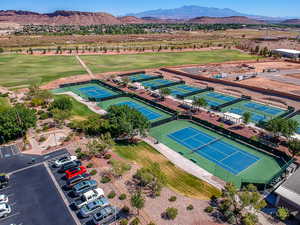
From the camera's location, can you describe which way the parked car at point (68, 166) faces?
facing away from the viewer and to the right of the viewer

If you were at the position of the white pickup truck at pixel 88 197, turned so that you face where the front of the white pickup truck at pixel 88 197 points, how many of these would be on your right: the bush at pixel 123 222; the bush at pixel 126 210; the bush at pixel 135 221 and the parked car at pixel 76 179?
3

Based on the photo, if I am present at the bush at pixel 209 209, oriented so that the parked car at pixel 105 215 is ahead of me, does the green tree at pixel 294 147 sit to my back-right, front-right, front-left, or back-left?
back-right

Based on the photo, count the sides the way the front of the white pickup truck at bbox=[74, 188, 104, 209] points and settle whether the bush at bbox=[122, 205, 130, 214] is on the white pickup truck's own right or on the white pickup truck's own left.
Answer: on the white pickup truck's own right

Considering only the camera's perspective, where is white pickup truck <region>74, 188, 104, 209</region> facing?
facing away from the viewer and to the right of the viewer

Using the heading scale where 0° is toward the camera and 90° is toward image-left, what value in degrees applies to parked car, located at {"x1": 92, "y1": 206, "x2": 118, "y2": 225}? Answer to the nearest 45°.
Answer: approximately 225°

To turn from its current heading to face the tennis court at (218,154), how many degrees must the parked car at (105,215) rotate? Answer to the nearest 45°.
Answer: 0° — it already faces it

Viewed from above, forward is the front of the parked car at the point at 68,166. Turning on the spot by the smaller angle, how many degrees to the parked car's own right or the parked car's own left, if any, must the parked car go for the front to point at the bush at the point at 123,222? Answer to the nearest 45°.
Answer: approximately 135° to the parked car's own right

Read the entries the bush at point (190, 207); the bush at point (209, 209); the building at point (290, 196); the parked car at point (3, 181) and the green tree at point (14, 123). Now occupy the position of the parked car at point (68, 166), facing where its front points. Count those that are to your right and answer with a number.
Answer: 3

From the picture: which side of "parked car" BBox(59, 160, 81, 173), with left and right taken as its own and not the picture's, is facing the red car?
right

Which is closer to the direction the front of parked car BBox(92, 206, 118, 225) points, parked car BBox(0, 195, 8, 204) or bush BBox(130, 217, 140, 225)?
the bush
